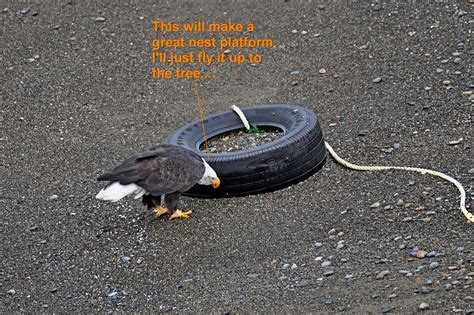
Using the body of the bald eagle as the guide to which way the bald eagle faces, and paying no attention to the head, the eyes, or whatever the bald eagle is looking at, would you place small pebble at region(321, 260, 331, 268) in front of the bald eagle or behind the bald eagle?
in front

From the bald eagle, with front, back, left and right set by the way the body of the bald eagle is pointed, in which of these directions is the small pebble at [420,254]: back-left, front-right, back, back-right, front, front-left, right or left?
front-right

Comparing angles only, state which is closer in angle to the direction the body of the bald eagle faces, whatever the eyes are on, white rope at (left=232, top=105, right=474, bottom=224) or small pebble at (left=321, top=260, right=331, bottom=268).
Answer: the white rope

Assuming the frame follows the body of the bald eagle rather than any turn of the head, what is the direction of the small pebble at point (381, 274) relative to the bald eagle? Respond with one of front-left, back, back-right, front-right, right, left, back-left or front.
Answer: front-right

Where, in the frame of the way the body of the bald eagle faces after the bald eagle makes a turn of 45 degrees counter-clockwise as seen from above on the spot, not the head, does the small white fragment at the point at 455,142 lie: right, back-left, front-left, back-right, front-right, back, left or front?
front-right

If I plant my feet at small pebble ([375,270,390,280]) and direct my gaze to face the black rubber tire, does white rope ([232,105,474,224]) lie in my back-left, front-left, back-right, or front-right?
front-right

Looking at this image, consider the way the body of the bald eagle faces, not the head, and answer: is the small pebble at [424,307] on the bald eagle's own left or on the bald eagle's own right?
on the bald eagle's own right

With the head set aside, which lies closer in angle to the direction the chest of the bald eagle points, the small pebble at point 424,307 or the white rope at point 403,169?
the white rope

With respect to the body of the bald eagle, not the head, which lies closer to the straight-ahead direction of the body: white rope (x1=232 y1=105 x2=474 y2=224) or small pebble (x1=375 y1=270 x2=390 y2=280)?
the white rope

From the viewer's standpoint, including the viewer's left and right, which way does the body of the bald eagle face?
facing to the right of the viewer

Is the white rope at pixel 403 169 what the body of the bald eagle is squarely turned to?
yes
